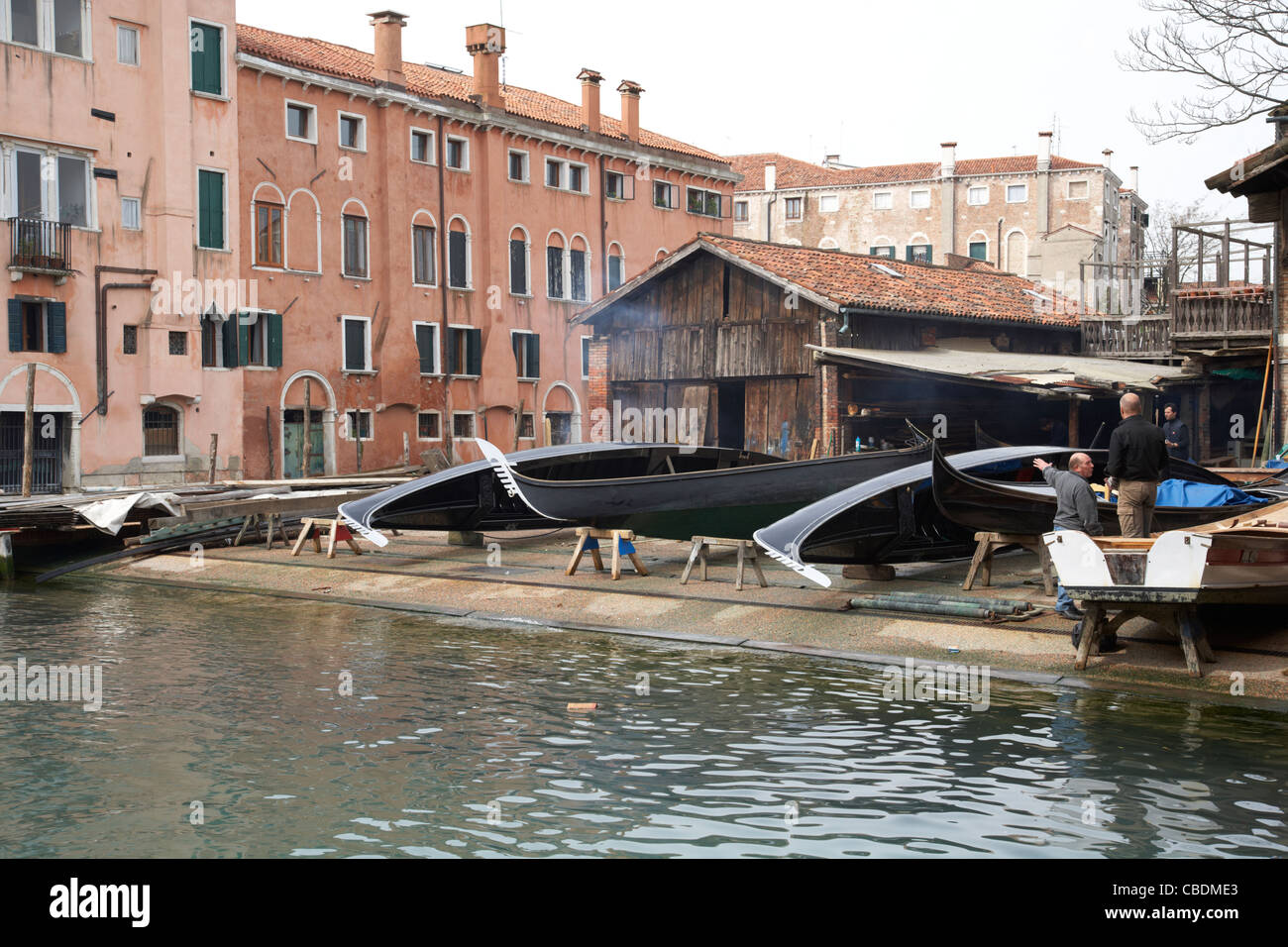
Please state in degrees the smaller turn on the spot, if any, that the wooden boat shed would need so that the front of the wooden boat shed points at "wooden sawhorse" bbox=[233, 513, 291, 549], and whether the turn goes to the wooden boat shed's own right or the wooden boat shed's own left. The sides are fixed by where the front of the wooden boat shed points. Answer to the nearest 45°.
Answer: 0° — it already faces it

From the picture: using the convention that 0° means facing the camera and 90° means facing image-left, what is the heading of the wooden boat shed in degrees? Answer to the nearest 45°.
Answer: approximately 45°

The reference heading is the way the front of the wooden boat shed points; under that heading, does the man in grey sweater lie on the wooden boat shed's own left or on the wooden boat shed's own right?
on the wooden boat shed's own left

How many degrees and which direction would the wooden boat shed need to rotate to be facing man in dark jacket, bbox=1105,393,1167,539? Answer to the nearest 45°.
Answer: approximately 45° to its left

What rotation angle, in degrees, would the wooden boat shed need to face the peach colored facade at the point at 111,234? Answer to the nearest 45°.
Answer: approximately 45° to its right
